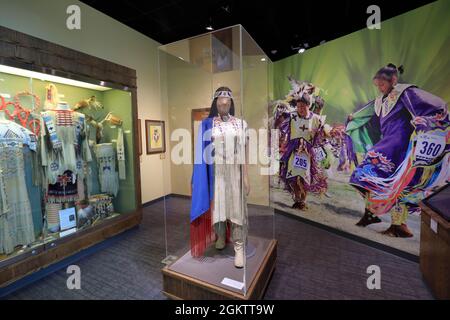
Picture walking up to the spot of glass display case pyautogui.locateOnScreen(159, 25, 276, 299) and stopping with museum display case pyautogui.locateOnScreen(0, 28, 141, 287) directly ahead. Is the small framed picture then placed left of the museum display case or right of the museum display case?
right

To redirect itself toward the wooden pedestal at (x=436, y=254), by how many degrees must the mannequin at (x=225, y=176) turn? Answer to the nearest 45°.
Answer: approximately 90° to its left

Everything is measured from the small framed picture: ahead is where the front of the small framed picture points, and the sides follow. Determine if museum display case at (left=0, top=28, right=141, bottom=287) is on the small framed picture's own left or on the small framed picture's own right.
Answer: on the small framed picture's own right

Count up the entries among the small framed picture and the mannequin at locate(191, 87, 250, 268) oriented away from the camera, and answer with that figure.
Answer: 0

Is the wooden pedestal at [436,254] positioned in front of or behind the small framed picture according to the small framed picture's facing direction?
in front

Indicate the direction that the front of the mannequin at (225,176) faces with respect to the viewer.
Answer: facing the viewer

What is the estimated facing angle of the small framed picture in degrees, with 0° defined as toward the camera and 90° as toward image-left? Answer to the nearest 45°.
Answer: approximately 315°

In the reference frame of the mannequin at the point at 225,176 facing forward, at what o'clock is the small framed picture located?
The small framed picture is roughly at 5 o'clock from the mannequin.
